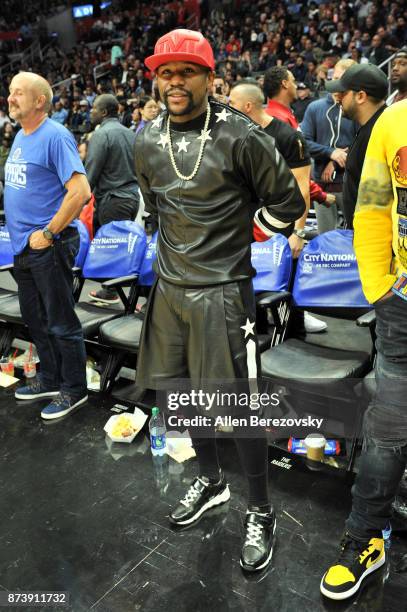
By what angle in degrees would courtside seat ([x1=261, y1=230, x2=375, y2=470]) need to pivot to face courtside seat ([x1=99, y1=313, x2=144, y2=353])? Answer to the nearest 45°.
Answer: approximately 45° to its right

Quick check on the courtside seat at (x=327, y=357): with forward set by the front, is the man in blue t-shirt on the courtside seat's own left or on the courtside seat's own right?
on the courtside seat's own right

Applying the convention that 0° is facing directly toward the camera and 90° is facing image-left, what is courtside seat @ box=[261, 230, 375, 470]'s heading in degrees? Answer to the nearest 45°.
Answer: approximately 45°

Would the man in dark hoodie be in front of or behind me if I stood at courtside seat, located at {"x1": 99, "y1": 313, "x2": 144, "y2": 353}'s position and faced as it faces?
behind
